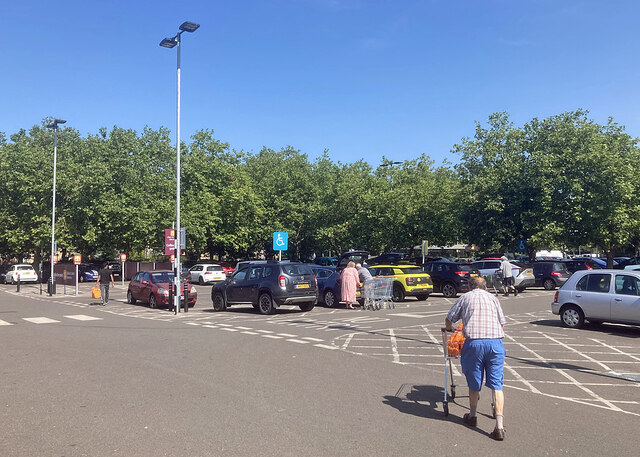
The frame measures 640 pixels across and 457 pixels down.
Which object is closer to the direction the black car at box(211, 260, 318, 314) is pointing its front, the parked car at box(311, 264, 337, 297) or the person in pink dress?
the parked car

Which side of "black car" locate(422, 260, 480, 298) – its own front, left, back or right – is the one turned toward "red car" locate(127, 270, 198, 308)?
left

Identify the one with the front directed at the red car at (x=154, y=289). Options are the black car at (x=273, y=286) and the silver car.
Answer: the black car

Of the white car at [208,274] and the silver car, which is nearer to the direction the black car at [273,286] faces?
the white car

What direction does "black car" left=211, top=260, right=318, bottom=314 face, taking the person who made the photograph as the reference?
facing away from the viewer and to the left of the viewer
